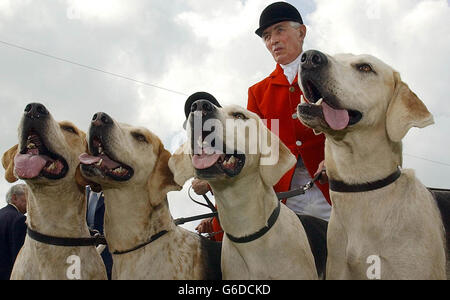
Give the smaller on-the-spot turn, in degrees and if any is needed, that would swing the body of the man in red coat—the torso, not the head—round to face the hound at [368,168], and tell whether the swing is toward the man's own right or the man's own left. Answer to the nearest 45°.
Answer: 0° — they already face it

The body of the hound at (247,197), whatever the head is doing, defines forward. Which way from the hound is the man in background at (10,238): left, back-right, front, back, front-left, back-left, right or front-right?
right

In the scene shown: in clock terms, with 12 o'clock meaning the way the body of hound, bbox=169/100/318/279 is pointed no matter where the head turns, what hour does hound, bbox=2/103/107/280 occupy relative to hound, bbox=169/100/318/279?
hound, bbox=2/103/107/280 is roughly at 2 o'clock from hound, bbox=169/100/318/279.

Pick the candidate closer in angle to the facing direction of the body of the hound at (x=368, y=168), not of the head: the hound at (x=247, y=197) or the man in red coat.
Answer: the hound

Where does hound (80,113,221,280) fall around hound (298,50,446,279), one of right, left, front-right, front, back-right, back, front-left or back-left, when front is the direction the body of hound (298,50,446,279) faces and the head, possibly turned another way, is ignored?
front-right
